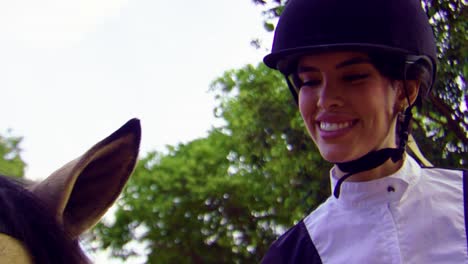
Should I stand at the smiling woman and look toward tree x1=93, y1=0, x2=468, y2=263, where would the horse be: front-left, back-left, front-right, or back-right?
back-left

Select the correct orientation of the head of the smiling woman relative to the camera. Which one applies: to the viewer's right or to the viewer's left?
to the viewer's left
